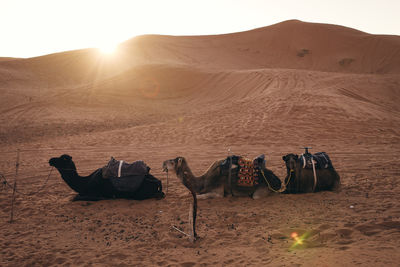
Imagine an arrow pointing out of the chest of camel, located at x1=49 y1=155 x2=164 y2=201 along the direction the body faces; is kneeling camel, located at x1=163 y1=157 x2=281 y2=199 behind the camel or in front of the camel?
behind

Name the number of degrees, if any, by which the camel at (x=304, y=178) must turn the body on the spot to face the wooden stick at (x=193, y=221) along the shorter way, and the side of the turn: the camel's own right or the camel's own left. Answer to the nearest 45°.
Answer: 0° — it already faces it

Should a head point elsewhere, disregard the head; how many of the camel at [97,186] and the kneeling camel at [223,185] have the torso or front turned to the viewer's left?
2

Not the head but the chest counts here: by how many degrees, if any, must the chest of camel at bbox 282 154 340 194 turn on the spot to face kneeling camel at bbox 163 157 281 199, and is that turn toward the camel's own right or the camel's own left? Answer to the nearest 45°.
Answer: approximately 45° to the camel's own right

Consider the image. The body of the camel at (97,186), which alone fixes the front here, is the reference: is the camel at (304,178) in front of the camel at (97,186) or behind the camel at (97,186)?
behind

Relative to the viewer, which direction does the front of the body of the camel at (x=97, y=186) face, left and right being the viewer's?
facing to the left of the viewer

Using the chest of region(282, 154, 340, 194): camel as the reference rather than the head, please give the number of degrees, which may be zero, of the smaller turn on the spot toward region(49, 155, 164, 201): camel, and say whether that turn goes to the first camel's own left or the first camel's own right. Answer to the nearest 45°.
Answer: approximately 45° to the first camel's own right

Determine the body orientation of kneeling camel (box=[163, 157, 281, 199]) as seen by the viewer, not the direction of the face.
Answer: to the viewer's left

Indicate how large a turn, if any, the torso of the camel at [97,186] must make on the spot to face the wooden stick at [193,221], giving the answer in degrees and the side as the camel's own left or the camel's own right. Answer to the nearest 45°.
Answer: approximately 135° to the camel's own left

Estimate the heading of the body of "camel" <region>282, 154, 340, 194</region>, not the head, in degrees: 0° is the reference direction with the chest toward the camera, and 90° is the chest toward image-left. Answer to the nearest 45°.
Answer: approximately 45°
